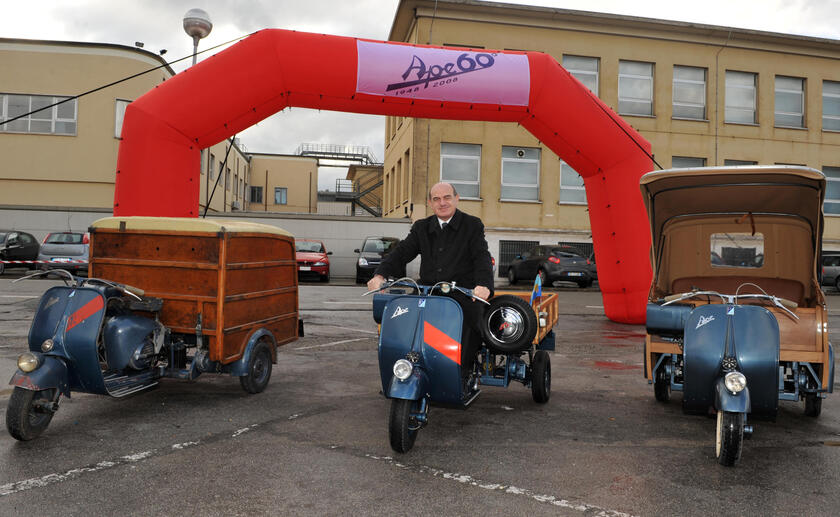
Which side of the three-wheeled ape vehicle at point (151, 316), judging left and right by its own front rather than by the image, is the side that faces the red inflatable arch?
back

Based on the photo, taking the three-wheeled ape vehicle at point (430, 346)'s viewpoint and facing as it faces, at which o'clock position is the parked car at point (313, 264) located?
The parked car is roughly at 4 o'clock from the three-wheeled ape vehicle.

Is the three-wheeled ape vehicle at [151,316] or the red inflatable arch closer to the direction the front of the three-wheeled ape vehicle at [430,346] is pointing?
the three-wheeled ape vehicle

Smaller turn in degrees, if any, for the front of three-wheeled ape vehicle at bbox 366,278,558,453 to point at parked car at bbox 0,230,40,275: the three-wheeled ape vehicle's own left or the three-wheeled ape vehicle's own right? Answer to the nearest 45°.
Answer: approximately 90° to the three-wheeled ape vehicle's own right

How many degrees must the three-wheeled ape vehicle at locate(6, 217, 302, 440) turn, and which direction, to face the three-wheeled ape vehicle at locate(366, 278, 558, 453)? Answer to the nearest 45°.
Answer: approximately 90° to its left

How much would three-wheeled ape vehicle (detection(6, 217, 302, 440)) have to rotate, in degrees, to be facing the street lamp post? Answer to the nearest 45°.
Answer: approximately 135° to its right
